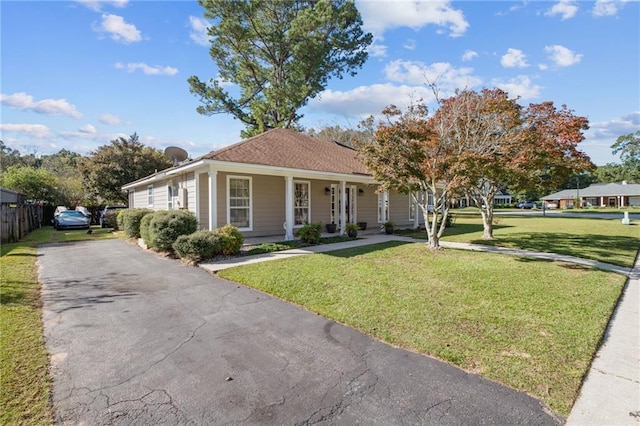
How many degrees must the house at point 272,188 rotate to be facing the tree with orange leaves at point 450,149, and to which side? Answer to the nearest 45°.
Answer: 0° — it already faces it

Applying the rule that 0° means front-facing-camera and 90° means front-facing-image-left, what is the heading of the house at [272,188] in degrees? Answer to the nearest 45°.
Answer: approximately 315°

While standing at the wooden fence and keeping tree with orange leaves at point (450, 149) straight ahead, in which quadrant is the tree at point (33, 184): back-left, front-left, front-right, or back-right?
back-left

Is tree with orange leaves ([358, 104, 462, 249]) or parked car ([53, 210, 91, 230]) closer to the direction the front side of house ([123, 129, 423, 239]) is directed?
the tree with orange leaves

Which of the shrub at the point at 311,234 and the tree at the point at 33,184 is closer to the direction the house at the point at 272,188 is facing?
the shrub
